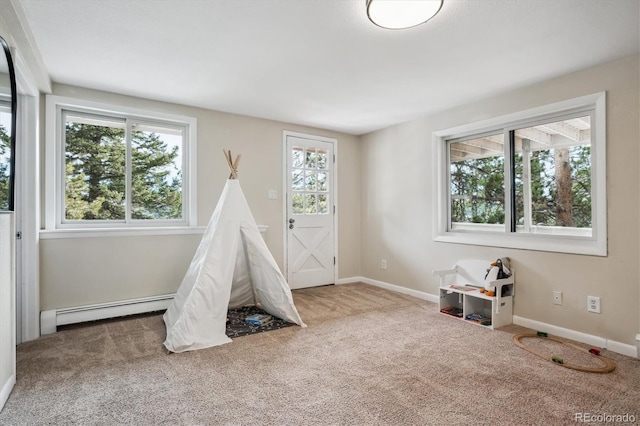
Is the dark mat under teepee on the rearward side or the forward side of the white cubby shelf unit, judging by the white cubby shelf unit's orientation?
on the forward side

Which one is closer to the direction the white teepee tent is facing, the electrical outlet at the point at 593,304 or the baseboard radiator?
the electrical outlet

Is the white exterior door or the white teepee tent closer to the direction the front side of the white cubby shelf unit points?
the white teepee tent

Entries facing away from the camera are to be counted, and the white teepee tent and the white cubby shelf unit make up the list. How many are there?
0

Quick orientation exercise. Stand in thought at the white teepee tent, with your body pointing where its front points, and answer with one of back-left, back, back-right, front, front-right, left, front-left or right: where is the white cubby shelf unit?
front-left

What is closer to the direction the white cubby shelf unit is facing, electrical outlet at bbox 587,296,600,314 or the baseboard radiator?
the baseboard radiator

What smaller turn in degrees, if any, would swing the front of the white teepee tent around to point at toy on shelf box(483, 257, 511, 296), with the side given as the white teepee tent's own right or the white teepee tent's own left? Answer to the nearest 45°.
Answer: approximately 45° to the white teepee tent's own left

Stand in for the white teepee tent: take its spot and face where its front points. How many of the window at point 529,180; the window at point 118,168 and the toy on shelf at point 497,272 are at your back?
1

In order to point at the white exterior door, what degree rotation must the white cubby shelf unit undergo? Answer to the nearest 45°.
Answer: approximately 45° to its right

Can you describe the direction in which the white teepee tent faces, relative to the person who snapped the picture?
facing the viewer and to the right of the viewer

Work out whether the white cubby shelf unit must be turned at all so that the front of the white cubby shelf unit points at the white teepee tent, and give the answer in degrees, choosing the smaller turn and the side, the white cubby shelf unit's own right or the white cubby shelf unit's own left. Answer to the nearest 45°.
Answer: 0° — it already faces it
